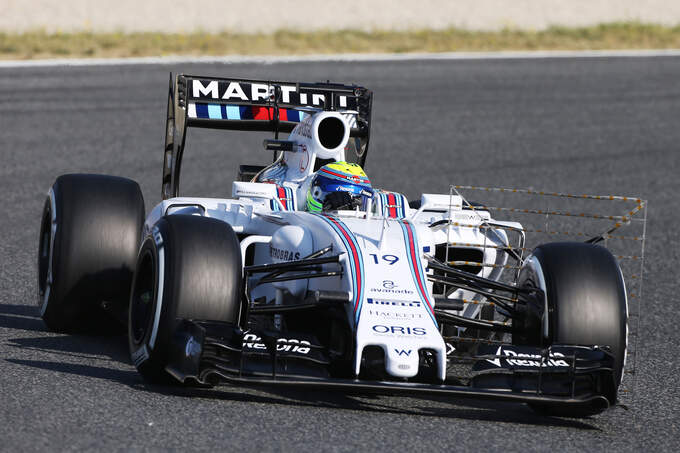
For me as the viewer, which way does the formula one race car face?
facing the viewer
